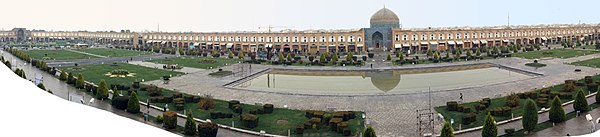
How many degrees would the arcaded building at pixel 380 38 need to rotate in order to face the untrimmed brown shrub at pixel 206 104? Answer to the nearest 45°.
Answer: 0° — it already faces it

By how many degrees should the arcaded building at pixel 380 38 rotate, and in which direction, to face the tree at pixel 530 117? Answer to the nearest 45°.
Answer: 0° — it already faces it

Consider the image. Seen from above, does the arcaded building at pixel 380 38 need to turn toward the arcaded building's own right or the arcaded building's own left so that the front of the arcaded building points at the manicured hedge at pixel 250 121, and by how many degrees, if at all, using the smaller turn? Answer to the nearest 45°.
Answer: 0° — it already faces it

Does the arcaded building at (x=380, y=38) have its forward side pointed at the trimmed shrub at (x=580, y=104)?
yes

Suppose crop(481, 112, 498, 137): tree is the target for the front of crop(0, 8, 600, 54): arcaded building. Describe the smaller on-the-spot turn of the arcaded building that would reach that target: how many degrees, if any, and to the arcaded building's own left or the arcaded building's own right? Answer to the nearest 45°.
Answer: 0° — it already faces it

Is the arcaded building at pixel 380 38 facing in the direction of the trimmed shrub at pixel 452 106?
yes

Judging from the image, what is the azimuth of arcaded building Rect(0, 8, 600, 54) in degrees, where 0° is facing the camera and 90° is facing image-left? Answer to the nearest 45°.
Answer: approximately 0°

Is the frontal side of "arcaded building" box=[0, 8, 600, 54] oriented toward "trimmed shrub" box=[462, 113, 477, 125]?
yes
